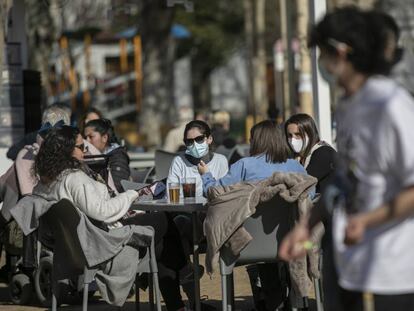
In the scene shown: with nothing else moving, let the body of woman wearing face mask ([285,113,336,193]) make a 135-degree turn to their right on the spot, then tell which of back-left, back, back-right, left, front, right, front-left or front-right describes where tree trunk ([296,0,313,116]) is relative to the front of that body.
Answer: front

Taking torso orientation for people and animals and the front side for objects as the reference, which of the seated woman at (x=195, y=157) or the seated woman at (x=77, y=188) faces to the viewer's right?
the seated woman at (x=77, y=188)

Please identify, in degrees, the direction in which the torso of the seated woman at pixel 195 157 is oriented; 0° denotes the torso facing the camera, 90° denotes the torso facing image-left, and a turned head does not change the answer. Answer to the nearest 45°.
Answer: approximately 0°

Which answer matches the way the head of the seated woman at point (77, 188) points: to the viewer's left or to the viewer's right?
to the viewer's right

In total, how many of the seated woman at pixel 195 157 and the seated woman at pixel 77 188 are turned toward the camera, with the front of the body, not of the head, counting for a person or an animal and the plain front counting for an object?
1

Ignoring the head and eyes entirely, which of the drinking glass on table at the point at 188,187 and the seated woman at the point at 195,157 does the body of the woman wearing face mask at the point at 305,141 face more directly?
the drinking glass on table

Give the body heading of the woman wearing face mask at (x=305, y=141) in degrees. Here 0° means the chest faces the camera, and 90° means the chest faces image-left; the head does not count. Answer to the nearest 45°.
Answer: approximately 45°
